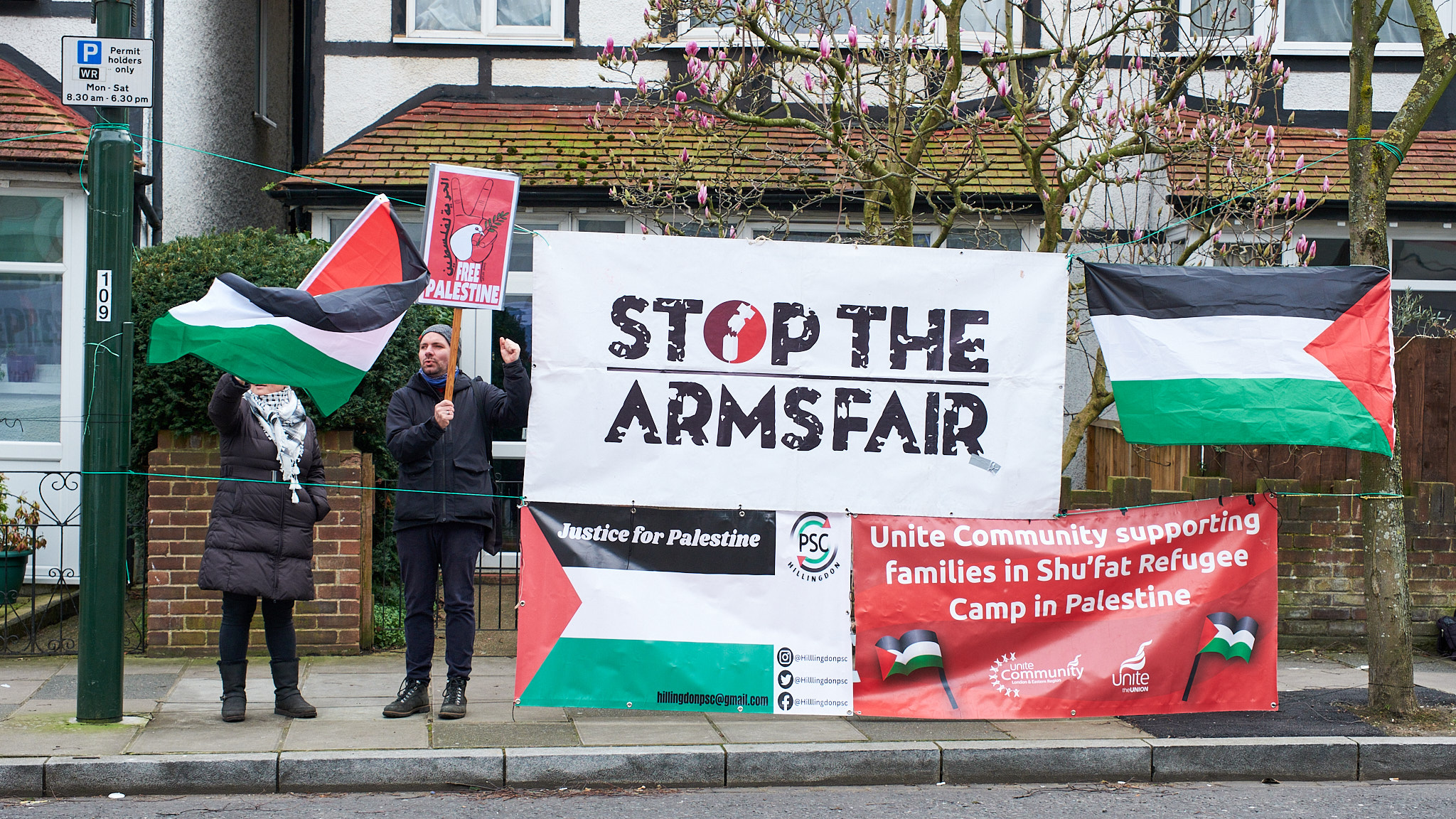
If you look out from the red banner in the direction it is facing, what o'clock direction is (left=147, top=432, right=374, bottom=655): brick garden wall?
The brick garden wall is roughly at 3 o'clock from the red banner.

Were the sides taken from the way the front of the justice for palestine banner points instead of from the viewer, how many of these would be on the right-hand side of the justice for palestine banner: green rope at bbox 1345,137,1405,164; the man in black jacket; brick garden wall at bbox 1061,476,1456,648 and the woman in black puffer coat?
2

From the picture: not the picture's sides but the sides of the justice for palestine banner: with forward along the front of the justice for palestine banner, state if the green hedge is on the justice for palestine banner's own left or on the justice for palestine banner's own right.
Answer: on the justice for palestine banner's own right

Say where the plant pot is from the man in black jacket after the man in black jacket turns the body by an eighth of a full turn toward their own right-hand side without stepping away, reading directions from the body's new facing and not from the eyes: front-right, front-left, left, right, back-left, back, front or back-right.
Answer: right

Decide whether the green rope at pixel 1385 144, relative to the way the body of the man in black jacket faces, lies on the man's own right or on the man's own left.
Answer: on the man's own left

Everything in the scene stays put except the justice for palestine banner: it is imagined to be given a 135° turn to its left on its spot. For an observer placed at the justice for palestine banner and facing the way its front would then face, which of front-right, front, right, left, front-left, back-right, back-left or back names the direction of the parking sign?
back-left

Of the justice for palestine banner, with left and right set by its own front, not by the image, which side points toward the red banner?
left

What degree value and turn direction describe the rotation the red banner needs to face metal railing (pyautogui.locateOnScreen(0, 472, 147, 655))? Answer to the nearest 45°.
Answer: approximately 90° to its right

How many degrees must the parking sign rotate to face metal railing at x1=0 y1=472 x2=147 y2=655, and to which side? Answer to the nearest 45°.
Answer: approximately 180°

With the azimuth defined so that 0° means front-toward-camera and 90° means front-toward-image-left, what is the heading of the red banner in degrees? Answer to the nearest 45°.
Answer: approximately 0°

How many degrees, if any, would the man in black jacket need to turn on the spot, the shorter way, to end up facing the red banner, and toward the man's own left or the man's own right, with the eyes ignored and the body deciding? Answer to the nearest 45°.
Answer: approximately 90° to the man's own left
